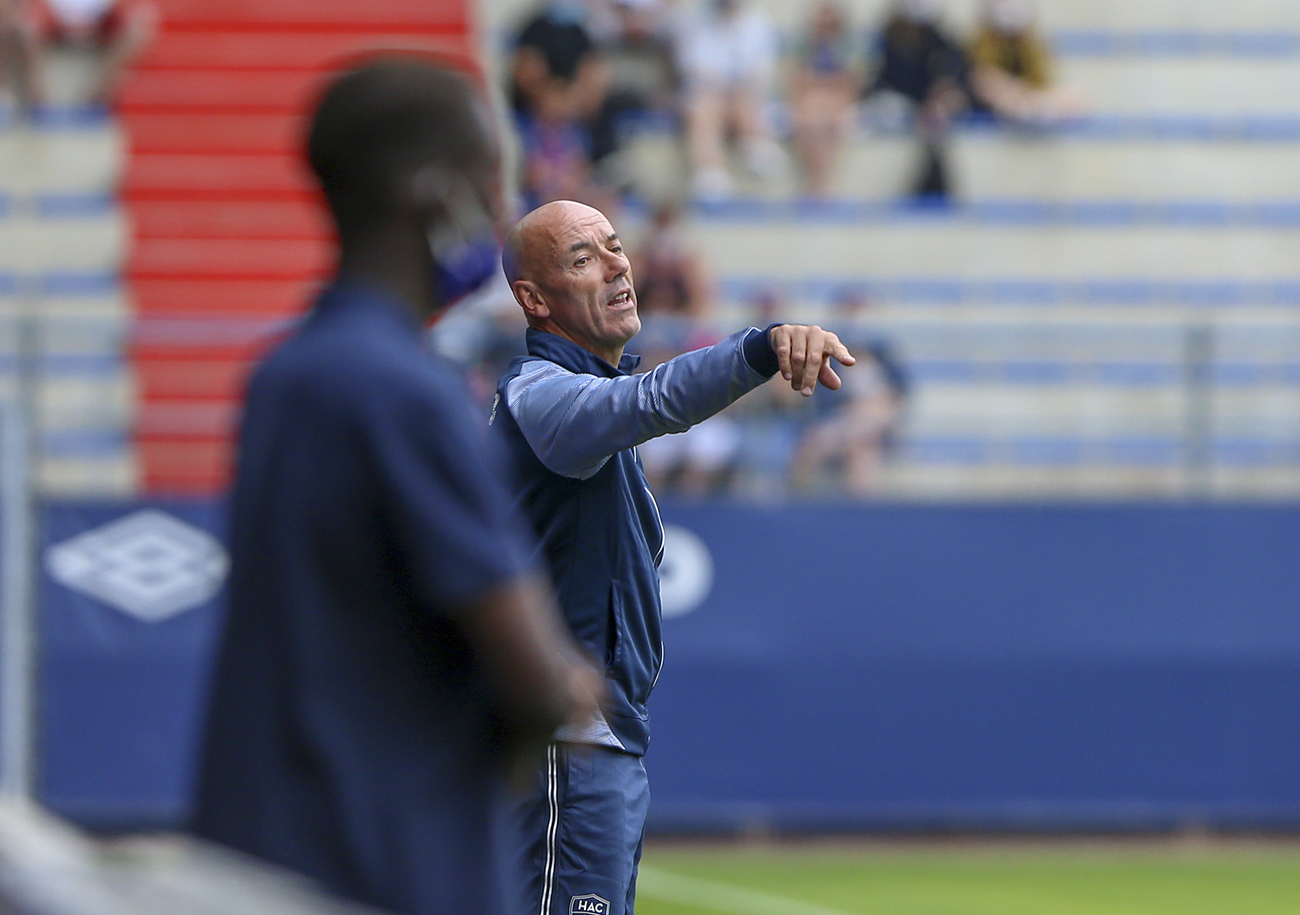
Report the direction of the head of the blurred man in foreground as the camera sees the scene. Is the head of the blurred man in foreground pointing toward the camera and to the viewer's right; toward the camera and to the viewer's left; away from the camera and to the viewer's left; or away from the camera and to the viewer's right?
away from the camera and to the viewer's right

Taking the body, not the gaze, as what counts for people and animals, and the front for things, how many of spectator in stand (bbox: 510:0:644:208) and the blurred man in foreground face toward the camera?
1

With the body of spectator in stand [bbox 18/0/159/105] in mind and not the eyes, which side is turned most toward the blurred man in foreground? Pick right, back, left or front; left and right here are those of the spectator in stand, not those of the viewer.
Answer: front

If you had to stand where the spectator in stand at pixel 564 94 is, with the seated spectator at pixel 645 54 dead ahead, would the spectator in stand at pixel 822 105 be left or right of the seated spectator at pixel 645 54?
right

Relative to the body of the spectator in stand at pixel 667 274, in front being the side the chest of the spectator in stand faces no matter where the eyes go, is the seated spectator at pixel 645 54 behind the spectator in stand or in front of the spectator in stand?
behind

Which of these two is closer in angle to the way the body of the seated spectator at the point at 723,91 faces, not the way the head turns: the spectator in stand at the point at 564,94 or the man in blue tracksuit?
the man in blue tracksuit

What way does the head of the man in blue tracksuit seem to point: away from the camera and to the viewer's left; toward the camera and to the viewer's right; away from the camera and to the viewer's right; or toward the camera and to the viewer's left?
toward the camera and to the viewer's right

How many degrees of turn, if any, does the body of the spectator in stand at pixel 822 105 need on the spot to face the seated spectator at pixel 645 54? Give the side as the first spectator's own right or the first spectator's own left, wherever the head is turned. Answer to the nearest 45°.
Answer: approximately 90° to the first spectator's own right

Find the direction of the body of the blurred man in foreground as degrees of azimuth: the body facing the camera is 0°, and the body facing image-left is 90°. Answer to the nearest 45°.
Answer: approximately 225°

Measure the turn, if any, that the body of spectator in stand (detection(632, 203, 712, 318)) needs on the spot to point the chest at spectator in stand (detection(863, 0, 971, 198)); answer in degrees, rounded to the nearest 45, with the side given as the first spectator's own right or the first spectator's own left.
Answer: approximately 135° to the first spectator's own left
